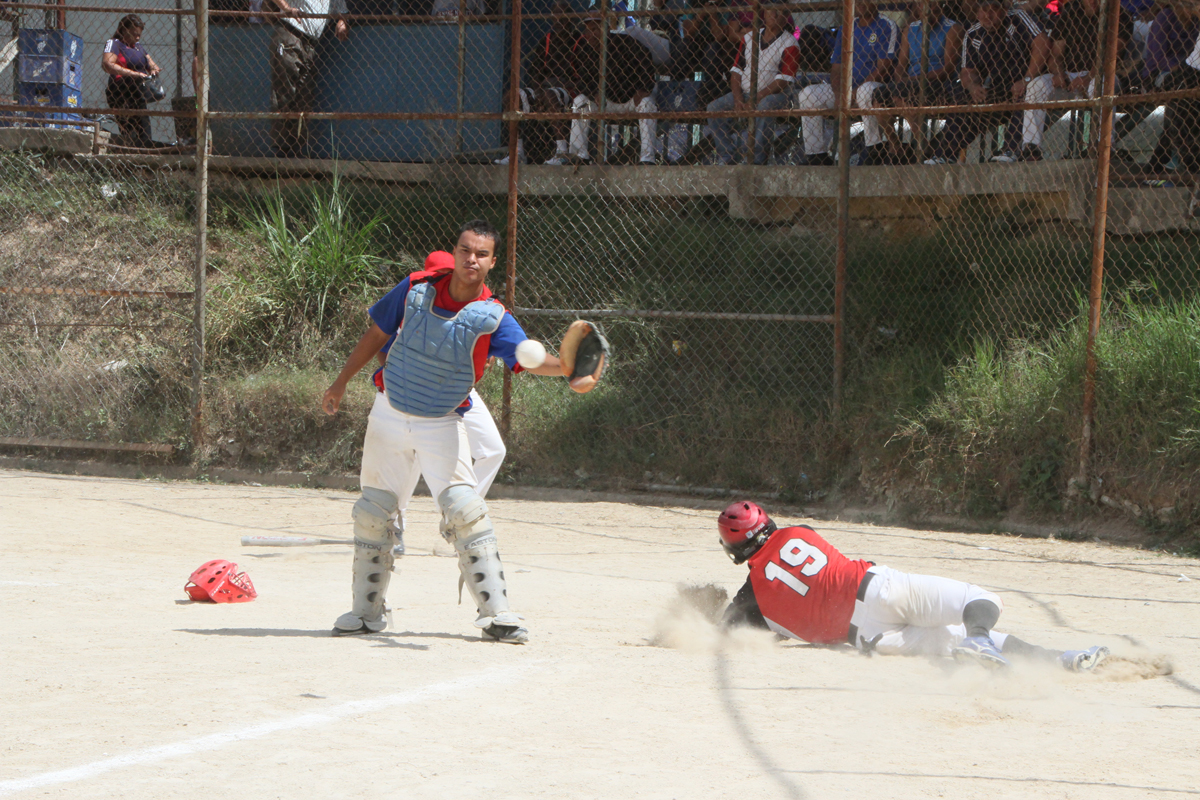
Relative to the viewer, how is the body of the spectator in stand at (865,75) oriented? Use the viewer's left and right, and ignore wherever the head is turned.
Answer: facing the viewer and to the left of the viewer

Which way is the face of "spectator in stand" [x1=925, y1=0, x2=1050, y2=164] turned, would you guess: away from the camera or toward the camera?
toward the camera

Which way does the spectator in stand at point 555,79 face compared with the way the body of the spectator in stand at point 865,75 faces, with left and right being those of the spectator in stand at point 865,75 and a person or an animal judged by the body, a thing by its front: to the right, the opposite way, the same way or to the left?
the same way

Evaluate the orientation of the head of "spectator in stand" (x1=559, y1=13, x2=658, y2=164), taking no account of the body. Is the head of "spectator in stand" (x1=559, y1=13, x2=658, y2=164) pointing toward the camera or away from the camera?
toward the camera

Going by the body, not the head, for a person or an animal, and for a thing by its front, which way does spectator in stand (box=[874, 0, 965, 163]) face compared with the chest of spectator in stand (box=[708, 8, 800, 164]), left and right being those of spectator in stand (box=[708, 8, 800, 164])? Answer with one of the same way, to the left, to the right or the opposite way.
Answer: the same way

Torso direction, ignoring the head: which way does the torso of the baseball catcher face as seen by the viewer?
toward the camera

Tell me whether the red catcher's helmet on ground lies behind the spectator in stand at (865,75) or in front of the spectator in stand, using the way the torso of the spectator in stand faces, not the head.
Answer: in front

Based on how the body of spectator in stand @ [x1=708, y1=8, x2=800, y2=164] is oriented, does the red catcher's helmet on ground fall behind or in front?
in front

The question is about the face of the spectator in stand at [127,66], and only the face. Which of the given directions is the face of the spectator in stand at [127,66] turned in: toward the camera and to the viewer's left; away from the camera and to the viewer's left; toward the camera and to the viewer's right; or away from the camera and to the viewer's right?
toward the camera and to the viewer's right

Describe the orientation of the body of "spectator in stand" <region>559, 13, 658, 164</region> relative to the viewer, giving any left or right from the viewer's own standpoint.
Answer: facing the viewer

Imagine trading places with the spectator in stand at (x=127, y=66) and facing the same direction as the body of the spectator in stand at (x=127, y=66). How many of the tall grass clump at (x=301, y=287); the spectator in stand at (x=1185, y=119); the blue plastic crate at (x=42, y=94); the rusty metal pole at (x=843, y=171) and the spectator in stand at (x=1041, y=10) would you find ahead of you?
4

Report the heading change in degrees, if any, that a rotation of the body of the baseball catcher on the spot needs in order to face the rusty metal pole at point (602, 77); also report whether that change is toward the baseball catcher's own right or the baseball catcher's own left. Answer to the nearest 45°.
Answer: approximately 180°

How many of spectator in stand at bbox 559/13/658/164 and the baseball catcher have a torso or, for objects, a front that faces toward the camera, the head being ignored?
2
